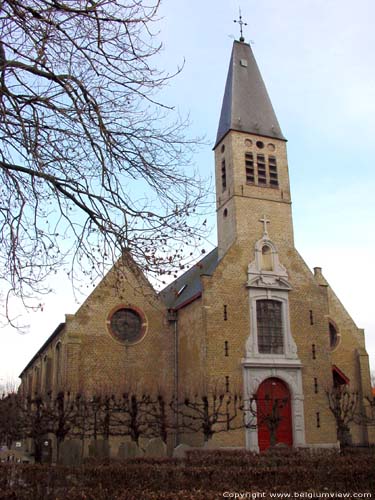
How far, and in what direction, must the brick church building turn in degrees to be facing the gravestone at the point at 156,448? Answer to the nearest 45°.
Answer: approximately 90° to its right

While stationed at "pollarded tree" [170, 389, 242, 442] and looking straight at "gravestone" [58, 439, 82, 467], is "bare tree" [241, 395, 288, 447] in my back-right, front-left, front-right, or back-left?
back-left

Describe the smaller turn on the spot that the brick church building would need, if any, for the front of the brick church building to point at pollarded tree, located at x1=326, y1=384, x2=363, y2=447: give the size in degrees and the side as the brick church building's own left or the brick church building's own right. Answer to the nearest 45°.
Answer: approximately 45° to the brick church building's own left
